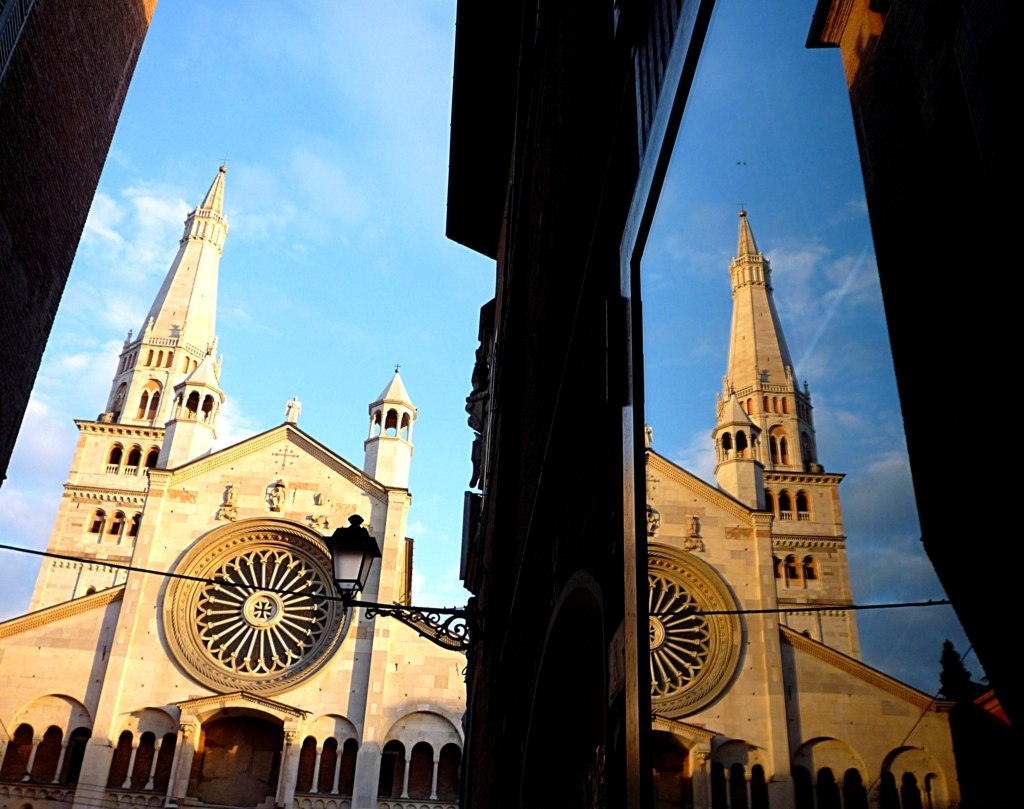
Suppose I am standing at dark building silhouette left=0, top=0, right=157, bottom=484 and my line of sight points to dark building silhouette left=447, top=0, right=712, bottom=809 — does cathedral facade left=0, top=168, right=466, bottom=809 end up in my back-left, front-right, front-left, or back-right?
back-left

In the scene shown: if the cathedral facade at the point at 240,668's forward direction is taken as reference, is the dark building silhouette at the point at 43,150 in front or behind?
in front

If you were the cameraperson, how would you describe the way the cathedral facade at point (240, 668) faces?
facing the viewer

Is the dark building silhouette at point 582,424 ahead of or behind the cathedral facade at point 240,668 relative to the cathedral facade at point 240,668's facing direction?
ahead
